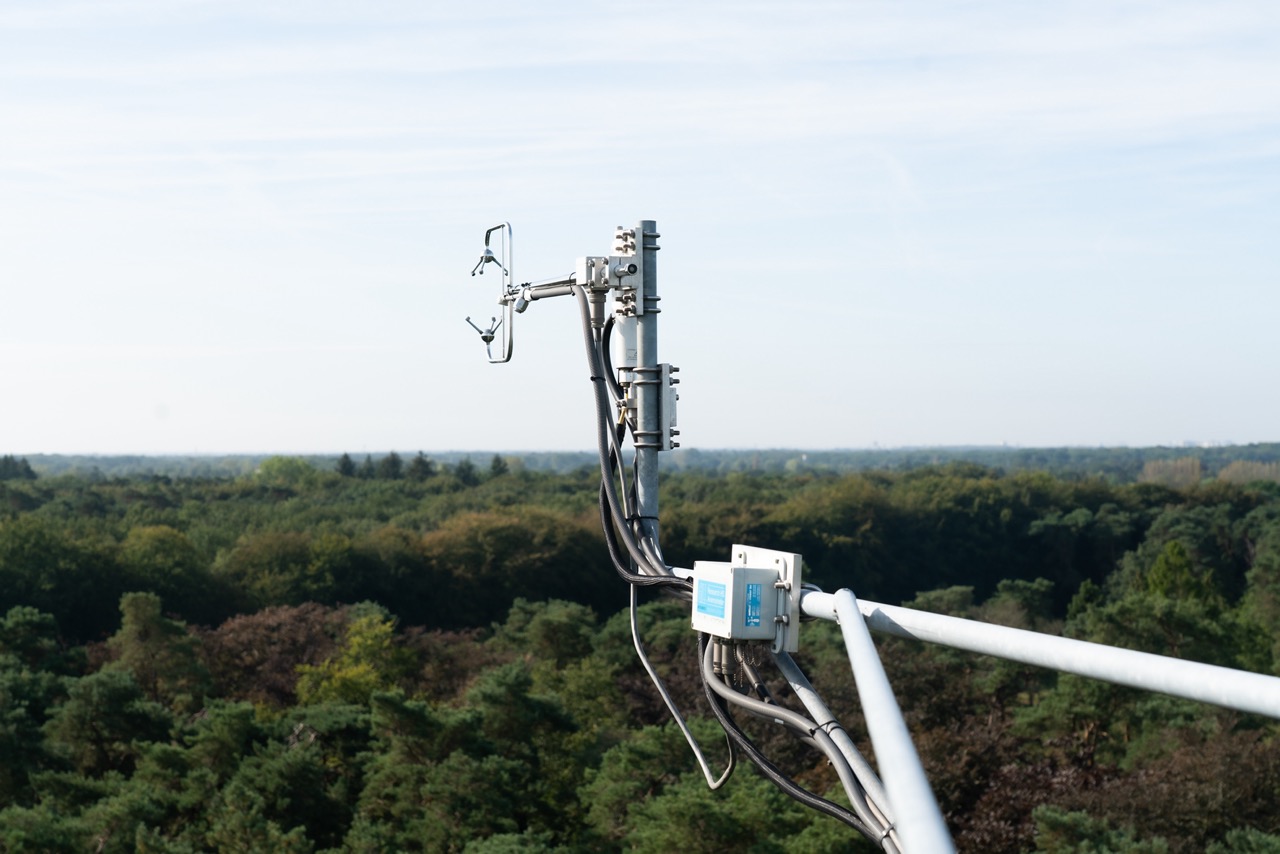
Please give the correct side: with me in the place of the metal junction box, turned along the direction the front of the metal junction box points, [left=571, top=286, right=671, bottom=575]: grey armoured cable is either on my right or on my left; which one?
on my right

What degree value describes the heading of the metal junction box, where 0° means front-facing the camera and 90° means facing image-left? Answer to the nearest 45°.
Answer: approximately 45°

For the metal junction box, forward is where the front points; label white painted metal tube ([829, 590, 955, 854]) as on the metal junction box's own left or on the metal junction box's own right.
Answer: on the metal junction box's own left

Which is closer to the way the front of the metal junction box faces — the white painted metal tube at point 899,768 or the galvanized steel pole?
the white painted metal tube
